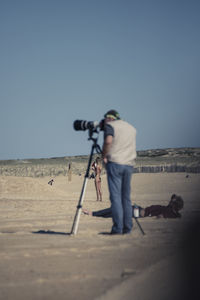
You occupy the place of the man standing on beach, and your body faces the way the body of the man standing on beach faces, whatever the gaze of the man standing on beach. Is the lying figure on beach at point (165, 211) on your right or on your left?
on your right

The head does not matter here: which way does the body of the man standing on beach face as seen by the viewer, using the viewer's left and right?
facing away from the viewer and to the left of the viewer

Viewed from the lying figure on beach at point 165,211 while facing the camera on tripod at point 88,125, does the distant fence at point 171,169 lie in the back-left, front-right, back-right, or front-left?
back-right

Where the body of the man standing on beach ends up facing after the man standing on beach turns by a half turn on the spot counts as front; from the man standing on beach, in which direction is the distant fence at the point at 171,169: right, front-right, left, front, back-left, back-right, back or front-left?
back-left
